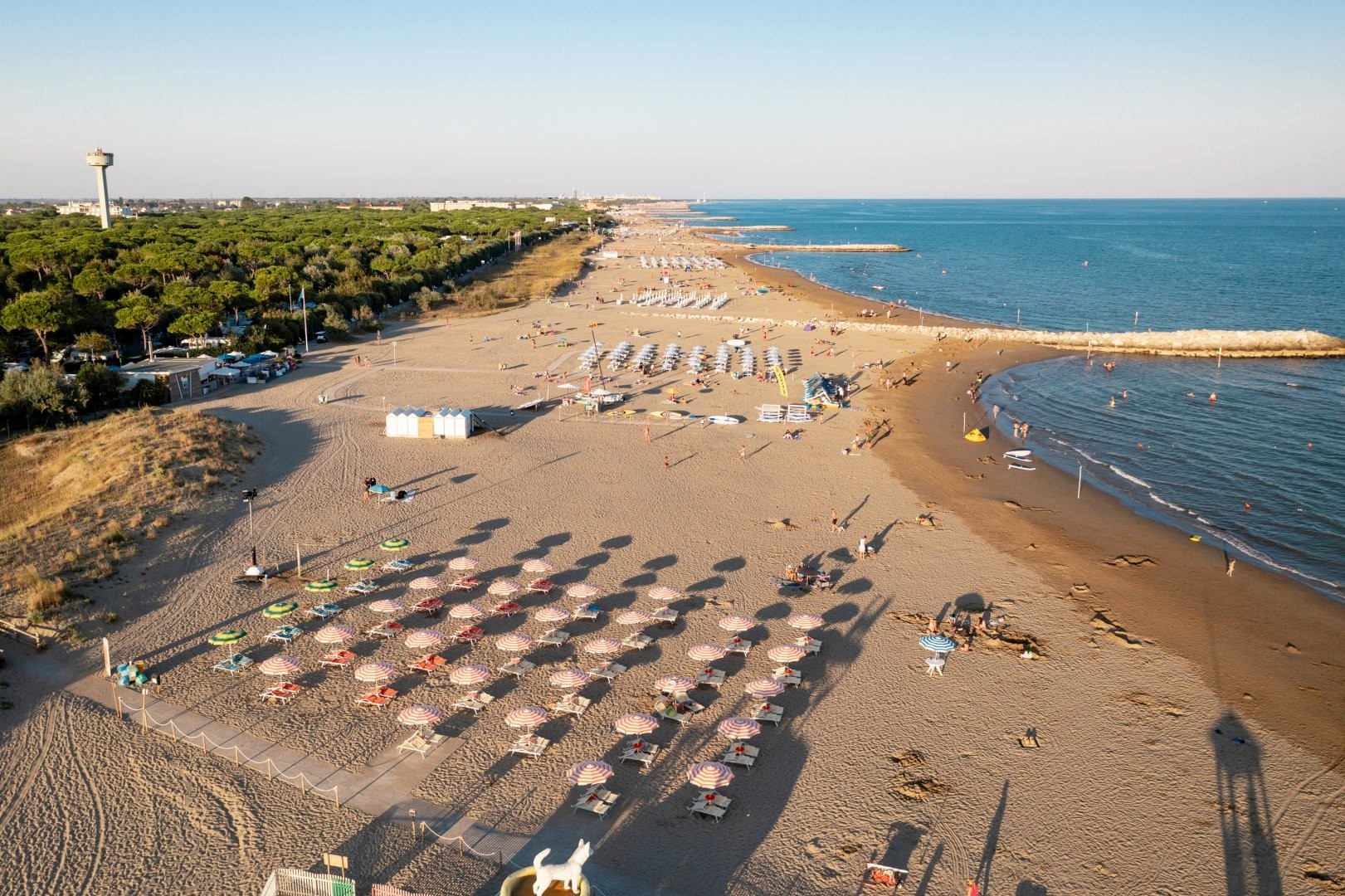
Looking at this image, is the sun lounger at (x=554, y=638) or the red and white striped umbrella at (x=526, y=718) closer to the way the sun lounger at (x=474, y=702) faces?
the red and white striped umbrella

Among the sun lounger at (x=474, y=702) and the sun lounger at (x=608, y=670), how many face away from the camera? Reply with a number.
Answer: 0

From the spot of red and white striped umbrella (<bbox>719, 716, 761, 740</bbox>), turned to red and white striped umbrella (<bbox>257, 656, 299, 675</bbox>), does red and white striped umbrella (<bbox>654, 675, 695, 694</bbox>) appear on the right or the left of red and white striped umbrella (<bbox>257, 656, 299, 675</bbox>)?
right
